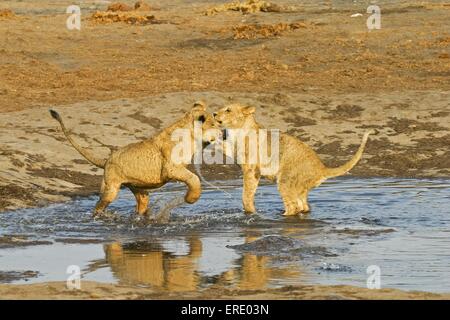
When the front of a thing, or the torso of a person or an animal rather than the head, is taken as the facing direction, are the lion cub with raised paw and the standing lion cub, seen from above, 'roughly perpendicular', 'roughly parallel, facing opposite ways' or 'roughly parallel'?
roughly parallel, facing opposite ways

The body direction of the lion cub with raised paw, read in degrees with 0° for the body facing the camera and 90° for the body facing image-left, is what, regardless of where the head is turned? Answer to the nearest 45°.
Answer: approximately 270°

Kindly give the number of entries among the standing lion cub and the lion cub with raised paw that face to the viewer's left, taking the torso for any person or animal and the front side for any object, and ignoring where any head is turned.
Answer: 1

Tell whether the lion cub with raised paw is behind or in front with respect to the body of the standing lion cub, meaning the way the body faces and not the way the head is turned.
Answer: in front

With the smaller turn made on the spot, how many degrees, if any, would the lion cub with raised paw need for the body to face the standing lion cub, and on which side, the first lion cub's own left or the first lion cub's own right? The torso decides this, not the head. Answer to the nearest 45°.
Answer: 0° — it already faces it

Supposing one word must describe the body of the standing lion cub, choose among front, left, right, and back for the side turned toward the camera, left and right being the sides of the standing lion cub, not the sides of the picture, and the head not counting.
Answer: left
